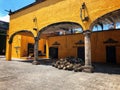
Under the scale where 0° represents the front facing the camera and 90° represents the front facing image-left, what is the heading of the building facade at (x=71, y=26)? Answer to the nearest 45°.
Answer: approximately 45°
